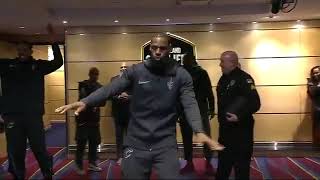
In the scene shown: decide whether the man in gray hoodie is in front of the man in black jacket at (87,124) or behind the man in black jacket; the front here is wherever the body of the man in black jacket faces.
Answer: in front

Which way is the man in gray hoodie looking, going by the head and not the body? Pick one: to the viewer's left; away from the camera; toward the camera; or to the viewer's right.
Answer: toward the camera

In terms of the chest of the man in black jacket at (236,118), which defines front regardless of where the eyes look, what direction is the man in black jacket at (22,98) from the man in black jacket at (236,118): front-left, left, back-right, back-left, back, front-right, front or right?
front-right

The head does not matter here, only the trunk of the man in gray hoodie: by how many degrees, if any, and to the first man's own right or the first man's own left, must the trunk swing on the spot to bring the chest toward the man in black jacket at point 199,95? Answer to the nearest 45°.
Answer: approximately 180°

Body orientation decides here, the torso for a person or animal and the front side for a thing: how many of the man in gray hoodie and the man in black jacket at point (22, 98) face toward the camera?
2

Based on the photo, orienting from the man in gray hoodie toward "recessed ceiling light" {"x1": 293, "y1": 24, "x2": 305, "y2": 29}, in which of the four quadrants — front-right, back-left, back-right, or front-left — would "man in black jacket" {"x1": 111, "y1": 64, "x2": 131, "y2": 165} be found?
front-left

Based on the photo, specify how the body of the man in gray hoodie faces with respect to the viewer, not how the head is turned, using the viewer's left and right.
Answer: facing the viewer

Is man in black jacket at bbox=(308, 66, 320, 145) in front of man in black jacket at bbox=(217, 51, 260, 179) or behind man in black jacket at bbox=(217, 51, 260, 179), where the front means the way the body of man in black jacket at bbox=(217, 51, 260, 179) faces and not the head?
behind

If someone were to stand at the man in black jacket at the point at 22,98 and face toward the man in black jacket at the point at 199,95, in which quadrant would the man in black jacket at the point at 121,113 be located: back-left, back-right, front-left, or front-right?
front-left

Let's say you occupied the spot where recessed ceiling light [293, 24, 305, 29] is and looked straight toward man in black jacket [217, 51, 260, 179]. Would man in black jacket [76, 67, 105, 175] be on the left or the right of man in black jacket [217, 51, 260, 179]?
right

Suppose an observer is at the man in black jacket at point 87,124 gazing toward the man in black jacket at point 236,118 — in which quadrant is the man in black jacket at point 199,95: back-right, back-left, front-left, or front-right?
front-left

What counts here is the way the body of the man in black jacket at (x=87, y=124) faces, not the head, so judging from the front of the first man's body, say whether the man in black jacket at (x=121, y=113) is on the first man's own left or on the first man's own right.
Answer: on the first man's own left

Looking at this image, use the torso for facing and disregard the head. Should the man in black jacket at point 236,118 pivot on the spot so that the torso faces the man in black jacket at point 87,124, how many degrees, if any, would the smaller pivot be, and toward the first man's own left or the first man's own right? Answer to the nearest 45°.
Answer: approximately 90° to the first man's own right
